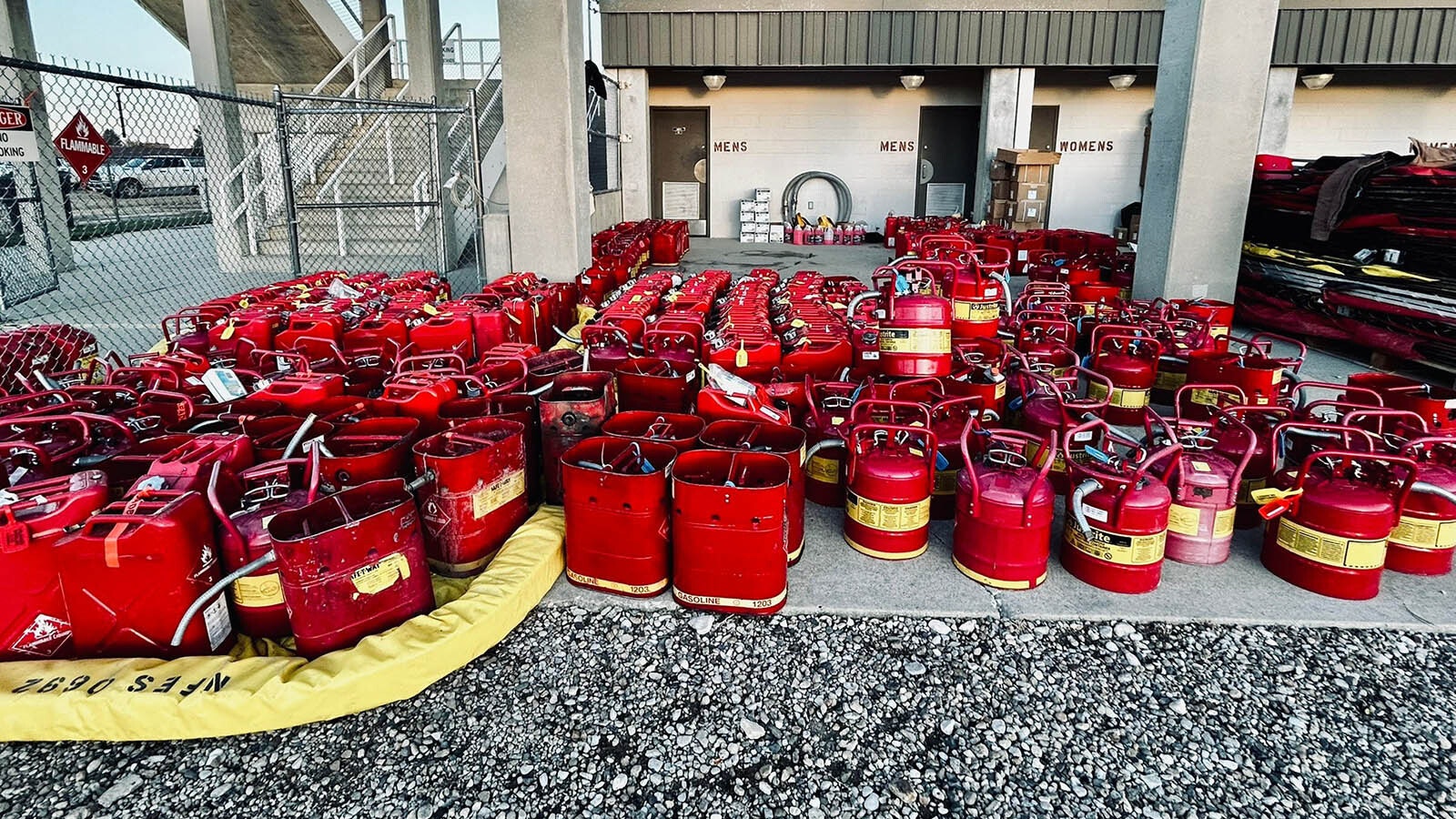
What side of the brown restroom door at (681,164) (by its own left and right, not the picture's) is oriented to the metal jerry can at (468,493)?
front

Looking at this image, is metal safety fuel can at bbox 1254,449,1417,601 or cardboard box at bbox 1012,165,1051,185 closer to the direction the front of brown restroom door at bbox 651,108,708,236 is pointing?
the metal safety fuel can

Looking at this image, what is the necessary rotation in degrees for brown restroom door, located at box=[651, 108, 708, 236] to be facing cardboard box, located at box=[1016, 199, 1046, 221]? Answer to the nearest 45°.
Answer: approximately 45° to its left

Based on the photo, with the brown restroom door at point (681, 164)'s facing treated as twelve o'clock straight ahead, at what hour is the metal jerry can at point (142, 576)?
The metal jerry can is roughly at 12 o'clock from the brown restroom door.

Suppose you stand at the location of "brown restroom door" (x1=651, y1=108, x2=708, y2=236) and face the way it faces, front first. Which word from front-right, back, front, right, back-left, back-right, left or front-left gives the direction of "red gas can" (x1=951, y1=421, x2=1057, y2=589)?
front

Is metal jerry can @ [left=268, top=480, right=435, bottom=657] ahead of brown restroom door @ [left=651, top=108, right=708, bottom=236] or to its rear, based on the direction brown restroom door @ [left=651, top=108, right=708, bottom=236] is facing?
ahead

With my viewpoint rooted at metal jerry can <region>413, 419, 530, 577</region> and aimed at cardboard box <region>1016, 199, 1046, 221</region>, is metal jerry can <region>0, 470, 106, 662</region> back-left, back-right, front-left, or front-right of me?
back-left

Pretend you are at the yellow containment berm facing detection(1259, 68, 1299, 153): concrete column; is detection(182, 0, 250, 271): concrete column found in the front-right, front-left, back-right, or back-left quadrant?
front-left

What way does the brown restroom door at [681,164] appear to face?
toward the camera

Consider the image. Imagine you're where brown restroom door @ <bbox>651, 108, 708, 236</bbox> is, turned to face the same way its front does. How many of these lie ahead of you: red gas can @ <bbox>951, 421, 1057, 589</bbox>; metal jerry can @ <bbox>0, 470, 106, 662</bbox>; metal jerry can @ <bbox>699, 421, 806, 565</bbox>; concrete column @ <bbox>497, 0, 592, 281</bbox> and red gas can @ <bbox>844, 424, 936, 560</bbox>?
5

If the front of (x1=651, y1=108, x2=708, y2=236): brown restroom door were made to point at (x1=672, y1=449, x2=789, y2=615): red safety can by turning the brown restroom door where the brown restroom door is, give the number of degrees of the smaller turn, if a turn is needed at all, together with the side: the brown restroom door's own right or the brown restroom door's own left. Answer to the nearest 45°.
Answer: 0° — it already faces it

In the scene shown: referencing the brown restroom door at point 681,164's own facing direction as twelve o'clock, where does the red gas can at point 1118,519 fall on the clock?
The red gas can is roughly at 12 o'clock from the brown restroom door.

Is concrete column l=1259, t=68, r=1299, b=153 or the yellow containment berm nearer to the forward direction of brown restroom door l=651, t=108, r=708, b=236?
the yellow containment berm

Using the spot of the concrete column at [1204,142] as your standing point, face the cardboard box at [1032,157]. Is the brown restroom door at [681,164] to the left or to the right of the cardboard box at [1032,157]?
left

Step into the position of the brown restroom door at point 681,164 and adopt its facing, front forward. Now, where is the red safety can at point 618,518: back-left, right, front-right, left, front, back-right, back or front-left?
front

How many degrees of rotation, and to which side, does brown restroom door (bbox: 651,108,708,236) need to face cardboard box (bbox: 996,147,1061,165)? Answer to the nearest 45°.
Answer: approximately 45° to its left

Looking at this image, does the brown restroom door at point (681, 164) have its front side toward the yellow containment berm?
yes

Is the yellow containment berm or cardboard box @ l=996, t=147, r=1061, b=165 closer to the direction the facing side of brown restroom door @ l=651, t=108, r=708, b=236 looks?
the yellow containment berm

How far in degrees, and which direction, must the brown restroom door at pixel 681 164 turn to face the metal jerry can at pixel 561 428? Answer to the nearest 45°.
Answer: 0° — it already faces it

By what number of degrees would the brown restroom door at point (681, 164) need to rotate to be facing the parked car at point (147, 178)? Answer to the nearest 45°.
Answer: approximately 90° to its right

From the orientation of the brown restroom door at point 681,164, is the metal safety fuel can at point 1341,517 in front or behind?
in front
